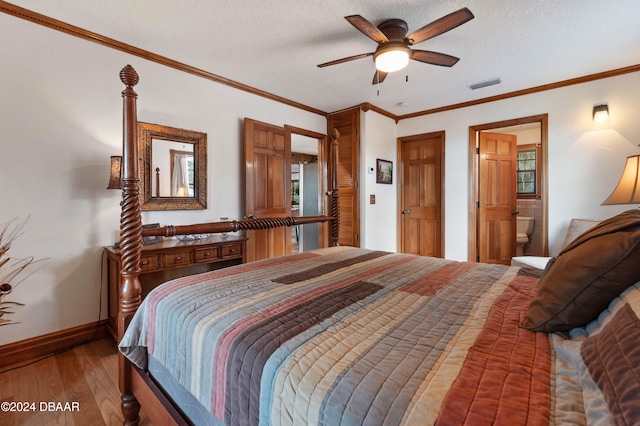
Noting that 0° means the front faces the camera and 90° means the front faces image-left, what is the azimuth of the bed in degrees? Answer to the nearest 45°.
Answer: approximately 135°

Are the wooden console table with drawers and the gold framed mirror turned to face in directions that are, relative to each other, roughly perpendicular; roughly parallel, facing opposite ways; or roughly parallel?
roughly parallel

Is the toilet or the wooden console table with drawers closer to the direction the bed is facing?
the wooden console table with drawers

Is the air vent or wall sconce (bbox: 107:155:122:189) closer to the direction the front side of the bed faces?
the wall sconce

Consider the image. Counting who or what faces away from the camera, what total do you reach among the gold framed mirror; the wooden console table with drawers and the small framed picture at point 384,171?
0

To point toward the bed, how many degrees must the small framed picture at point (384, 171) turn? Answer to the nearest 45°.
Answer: approximately 45° to its right

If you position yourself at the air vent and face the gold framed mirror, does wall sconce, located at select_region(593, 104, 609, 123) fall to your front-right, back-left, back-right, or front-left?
back-left

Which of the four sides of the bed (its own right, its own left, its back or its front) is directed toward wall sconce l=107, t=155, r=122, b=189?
front

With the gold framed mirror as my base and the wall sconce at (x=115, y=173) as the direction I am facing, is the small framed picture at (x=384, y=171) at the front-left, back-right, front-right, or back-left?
back-left

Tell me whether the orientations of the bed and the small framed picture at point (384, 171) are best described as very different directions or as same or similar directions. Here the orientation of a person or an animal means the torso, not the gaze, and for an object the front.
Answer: very different directions

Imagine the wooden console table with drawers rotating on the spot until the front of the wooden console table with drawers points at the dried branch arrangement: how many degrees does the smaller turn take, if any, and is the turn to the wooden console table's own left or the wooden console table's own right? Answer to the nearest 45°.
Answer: approximately 135° to the wooden console table's own right

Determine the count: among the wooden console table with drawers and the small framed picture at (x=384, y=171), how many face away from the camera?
0

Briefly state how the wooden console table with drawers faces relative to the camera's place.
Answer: facing the viewer and to the right of the viewer
